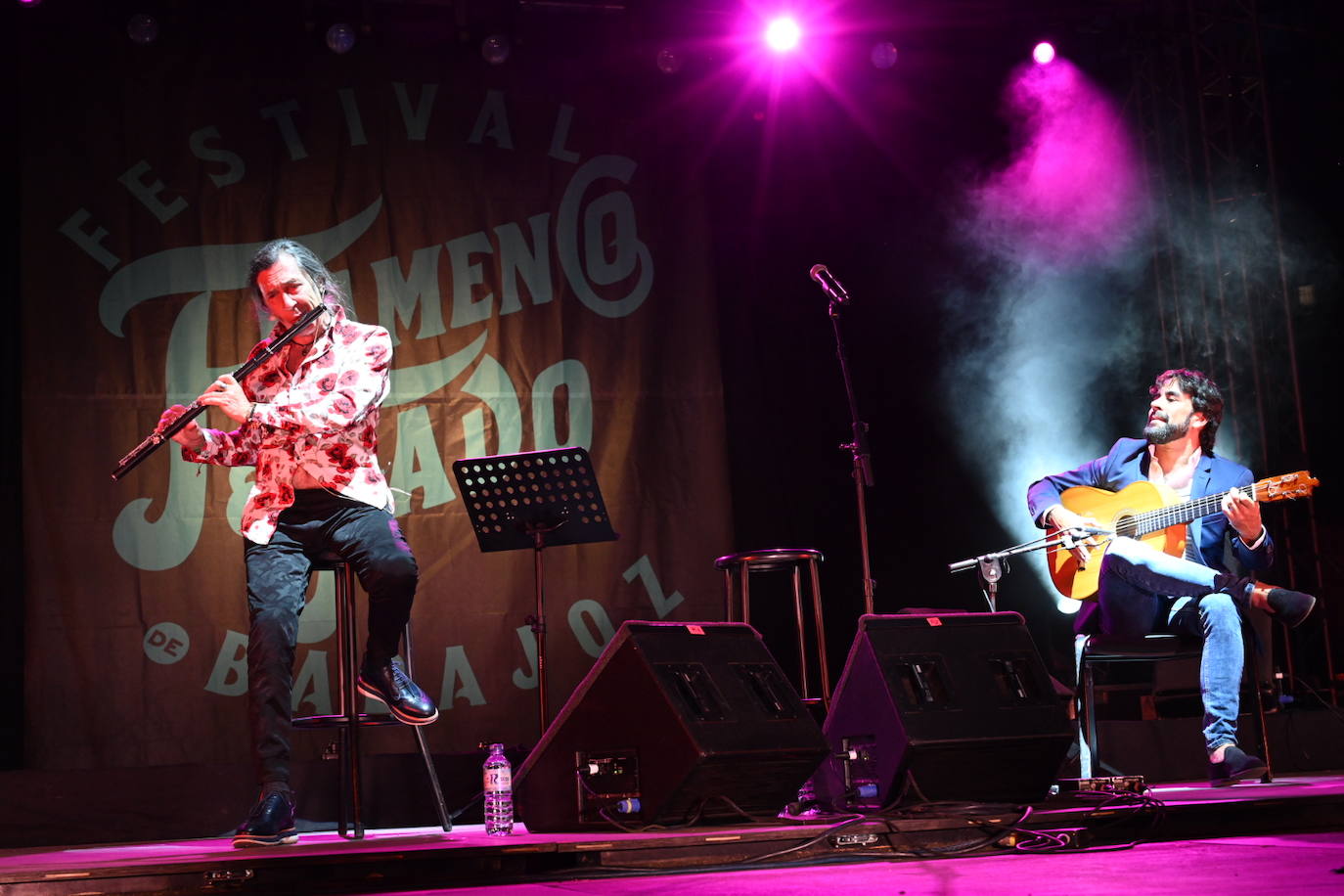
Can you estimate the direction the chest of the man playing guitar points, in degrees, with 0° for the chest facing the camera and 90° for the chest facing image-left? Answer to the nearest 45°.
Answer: approximately 0°

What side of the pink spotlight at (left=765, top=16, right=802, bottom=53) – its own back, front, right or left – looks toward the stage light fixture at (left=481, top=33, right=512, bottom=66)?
right

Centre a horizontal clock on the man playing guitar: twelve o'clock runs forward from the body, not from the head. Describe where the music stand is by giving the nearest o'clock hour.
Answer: The music stand is roughly at 2 o'clock from the man playing guitar.

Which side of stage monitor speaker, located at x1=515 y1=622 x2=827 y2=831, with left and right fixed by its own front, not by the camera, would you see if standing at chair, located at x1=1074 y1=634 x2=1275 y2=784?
right

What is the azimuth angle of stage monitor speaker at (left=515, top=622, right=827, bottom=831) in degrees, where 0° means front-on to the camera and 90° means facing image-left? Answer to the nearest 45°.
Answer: approximately 135°
